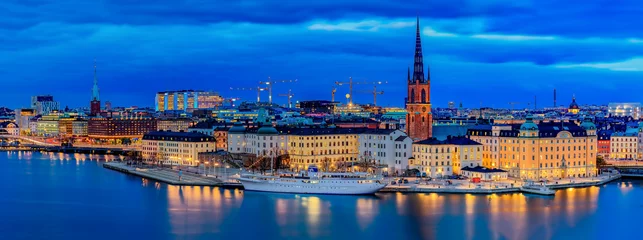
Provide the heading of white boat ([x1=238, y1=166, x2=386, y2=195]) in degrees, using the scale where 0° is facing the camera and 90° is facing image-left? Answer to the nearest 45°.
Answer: approximately 90°

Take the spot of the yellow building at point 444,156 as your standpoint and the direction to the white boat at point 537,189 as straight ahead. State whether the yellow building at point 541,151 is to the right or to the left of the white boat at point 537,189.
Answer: left

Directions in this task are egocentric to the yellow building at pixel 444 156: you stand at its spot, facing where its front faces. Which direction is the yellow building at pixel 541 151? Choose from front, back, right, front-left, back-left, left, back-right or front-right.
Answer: left

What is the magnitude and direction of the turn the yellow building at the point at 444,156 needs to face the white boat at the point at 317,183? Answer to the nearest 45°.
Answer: approximately 45° to its right

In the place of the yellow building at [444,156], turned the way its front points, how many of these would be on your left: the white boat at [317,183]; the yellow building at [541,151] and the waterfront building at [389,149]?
1

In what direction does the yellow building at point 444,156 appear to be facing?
toward the camera

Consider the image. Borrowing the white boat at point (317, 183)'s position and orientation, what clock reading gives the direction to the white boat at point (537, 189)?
the white boat at point (537, 189) is roughly at 6 o'clock from the white boat at point (317, 183).

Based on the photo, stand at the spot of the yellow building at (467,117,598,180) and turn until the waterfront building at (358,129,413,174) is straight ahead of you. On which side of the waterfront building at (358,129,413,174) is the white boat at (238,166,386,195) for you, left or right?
left

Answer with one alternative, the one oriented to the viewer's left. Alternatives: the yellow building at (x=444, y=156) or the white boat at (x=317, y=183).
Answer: the white boat

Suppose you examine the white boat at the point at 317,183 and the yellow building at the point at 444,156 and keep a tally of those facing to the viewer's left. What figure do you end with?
1

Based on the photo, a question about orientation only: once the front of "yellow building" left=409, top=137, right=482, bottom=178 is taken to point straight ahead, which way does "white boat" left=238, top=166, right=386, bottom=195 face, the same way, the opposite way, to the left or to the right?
to the right
